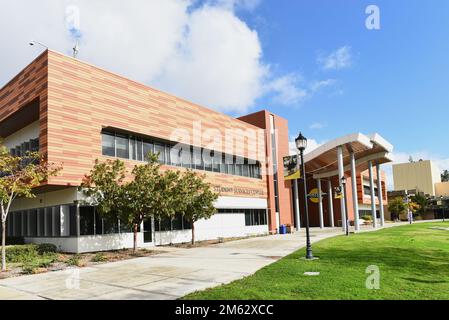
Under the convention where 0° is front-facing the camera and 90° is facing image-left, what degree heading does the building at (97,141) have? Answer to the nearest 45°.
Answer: approximately 315°
